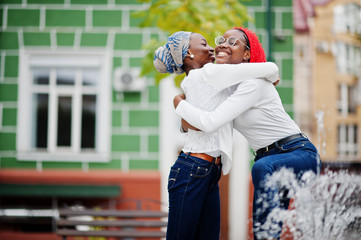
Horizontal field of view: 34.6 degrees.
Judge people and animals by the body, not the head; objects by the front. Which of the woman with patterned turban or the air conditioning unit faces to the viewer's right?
the woman with patterned turban

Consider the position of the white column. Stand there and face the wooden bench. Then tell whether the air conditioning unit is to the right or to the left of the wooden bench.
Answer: right

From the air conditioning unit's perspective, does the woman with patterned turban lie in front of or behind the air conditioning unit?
in front

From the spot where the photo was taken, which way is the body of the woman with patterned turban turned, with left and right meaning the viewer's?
facing to the right of the viewer

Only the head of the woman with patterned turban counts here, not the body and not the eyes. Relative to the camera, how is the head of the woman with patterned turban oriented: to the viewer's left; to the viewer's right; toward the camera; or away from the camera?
to the viewer's right

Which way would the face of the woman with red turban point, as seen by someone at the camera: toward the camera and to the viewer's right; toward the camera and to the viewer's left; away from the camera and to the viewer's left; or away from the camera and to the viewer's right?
toward the camera and to the viewer's left

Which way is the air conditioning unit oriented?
toward the camera

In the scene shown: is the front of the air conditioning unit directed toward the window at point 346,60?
no

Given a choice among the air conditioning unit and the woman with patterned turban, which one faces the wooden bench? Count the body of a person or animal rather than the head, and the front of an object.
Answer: the air conditioning unit

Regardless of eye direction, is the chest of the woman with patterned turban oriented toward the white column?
no

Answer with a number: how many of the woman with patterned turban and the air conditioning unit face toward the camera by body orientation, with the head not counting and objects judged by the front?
1

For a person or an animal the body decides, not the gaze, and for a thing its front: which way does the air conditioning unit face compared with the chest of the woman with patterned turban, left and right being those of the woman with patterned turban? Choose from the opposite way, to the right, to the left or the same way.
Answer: to the right

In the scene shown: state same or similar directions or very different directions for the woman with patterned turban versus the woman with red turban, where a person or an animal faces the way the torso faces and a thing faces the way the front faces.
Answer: very different directions
